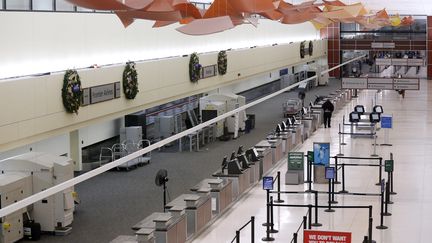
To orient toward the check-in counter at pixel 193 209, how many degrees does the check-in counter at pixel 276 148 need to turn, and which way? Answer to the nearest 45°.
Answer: approximately 45° to its right

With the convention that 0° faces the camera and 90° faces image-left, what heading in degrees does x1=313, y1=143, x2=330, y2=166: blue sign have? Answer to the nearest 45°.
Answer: approximately 0°

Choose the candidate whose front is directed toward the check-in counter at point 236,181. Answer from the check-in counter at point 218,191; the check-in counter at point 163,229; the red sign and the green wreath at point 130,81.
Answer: the green wreath

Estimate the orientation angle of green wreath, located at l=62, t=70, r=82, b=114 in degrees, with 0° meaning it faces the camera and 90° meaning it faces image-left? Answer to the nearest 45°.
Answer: approximately 315°

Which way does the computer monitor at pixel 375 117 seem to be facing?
toward the camera

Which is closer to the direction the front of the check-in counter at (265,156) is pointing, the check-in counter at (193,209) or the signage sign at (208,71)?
the check-in counter

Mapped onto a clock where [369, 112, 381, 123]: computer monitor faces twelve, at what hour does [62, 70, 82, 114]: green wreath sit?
The green wreath is roughly at 1 o'clock from the computer monitor.

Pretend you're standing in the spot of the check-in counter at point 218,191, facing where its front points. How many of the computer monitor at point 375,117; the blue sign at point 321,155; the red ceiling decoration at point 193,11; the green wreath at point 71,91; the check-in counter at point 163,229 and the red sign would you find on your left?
2

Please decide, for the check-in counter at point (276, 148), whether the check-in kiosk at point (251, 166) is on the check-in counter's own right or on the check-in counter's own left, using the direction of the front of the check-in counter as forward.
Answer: on the check-in counter's own right

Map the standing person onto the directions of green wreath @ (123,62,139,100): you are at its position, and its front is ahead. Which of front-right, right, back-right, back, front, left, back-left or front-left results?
left

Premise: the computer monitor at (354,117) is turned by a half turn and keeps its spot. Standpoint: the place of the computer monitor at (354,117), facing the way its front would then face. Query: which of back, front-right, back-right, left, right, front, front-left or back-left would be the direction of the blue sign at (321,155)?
back

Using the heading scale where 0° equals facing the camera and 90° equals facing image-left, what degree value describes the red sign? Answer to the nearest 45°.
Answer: approximately 0°

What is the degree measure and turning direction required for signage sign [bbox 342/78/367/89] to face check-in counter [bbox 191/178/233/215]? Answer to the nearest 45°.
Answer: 0° — it already faces it

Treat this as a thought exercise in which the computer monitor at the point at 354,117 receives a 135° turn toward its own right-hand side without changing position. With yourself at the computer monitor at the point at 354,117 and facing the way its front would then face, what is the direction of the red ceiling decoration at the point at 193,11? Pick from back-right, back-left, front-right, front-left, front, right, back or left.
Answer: back-left

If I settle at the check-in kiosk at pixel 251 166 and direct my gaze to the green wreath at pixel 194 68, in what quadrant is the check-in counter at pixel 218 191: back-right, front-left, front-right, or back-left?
back-left

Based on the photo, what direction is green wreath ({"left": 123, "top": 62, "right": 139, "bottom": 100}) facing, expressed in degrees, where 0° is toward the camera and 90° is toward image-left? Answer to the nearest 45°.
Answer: approximately 315°
